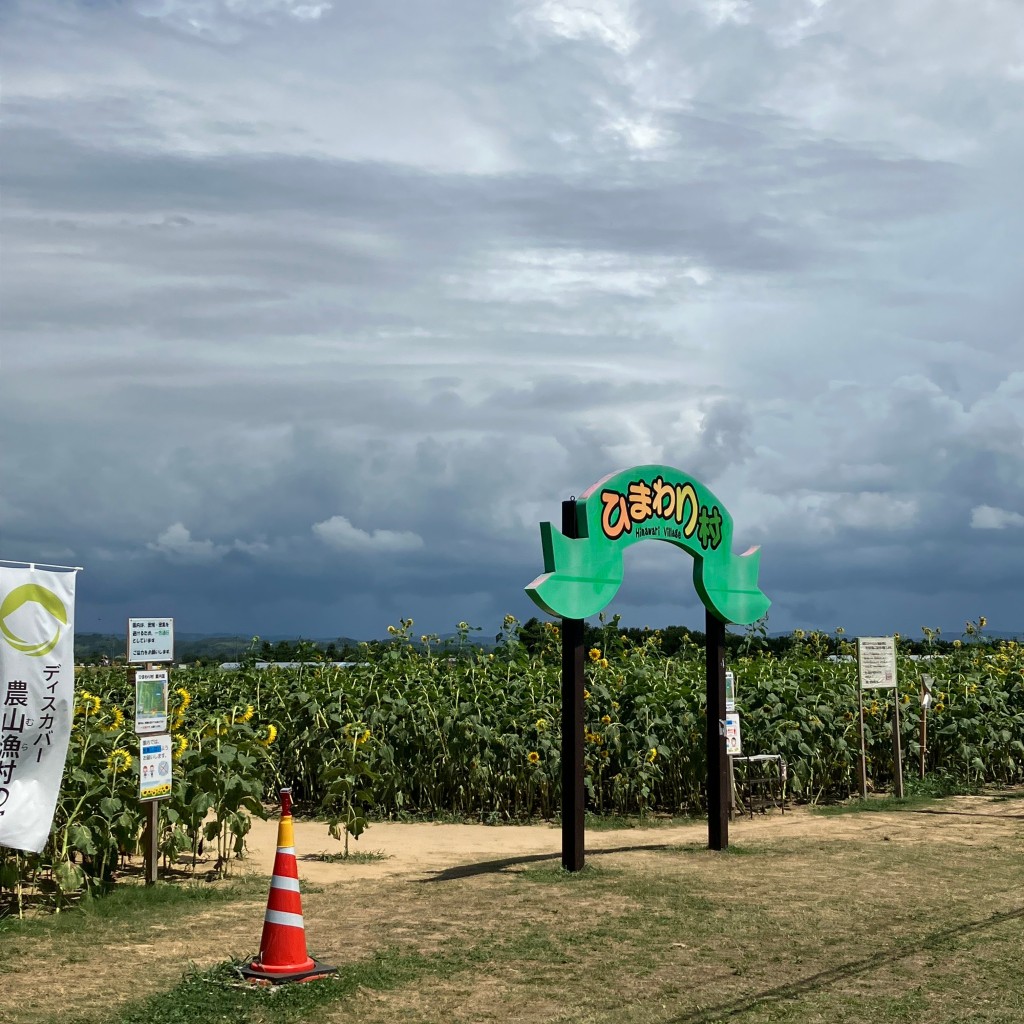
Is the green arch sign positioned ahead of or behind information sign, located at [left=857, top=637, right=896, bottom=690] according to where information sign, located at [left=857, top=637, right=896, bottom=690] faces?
ahead

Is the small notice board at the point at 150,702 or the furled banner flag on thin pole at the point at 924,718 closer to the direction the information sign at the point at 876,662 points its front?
the small notice board

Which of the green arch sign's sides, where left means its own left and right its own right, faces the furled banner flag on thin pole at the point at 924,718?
left

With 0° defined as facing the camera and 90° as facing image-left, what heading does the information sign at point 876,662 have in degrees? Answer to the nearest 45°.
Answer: approximately 0°

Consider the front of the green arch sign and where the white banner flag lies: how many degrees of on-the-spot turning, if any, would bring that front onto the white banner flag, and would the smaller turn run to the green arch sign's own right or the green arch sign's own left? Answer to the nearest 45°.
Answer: approximately 90° to the green arch sign's own right

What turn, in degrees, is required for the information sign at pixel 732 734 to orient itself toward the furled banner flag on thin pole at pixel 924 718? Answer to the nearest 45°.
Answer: approximately 135° to its left

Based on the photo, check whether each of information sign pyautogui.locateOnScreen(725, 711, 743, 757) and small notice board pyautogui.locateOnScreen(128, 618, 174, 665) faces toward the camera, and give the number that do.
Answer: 2

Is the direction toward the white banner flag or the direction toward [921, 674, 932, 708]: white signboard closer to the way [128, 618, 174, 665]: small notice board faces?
the white banner flag

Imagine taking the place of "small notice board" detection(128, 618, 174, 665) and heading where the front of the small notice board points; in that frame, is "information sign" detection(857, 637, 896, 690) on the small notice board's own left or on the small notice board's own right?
on the small notice board's own left

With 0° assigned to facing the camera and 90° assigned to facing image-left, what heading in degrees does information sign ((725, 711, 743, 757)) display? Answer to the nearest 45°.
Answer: approximately 0°

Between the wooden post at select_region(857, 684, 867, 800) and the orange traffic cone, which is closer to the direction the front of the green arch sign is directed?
the orange traffic cone
